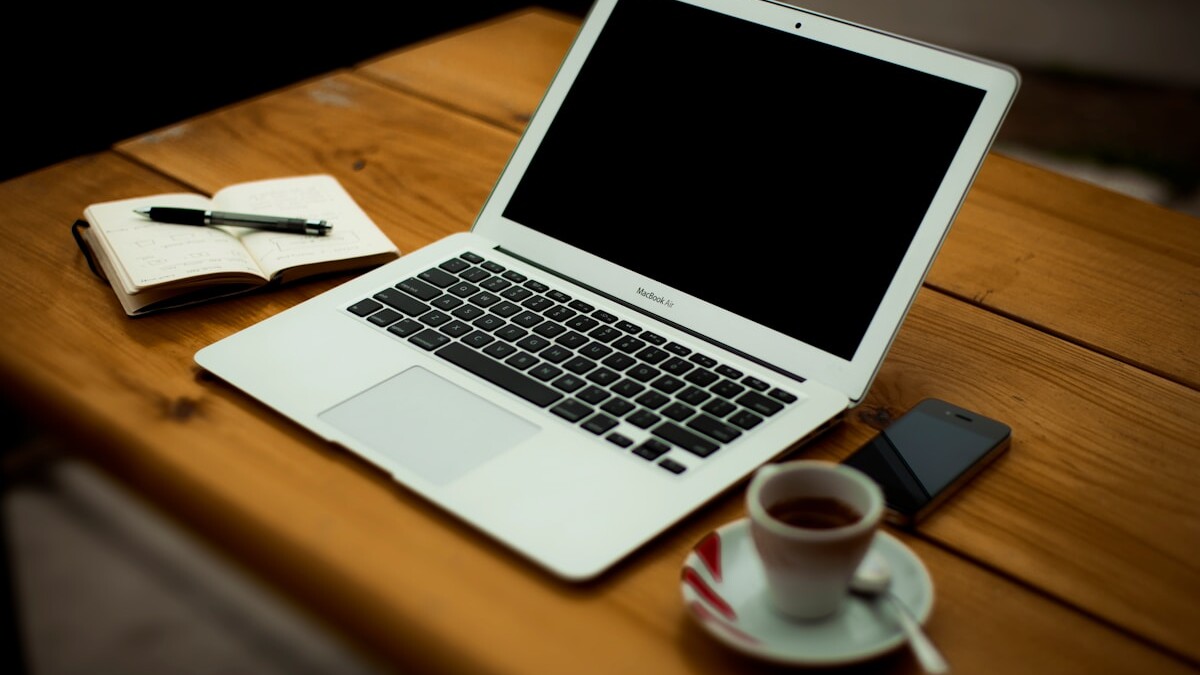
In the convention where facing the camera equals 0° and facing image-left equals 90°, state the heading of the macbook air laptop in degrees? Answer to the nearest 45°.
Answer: approximately 45°
